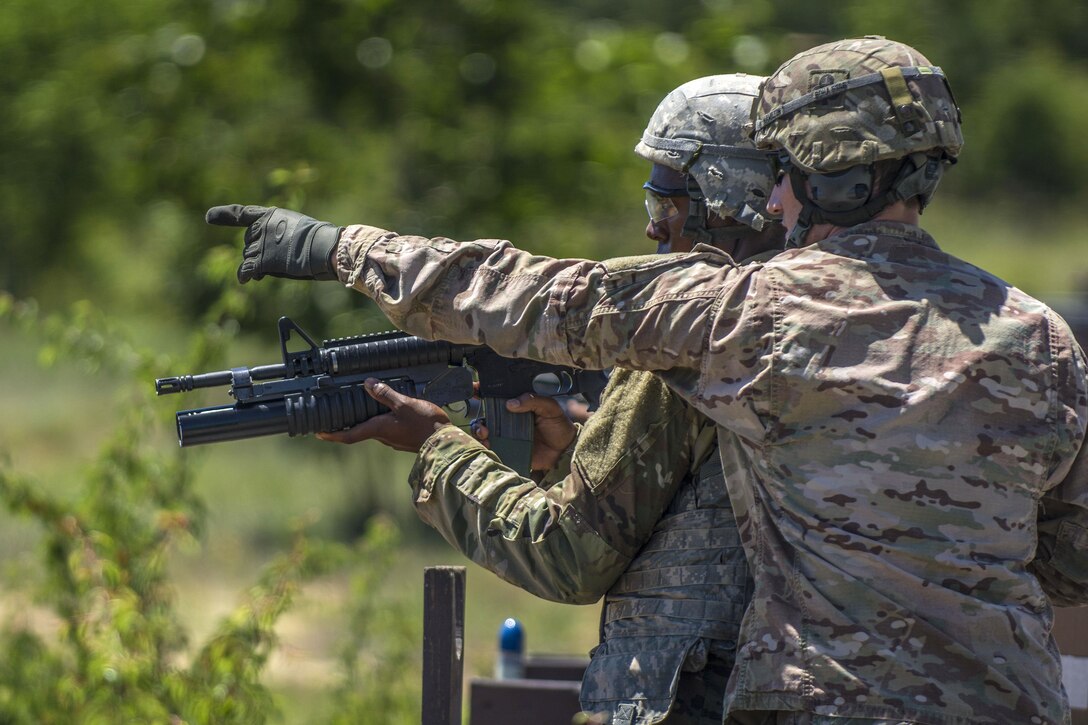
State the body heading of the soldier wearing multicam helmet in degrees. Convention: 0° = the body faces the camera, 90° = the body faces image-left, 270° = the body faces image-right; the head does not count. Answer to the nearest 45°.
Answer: approximately 135°

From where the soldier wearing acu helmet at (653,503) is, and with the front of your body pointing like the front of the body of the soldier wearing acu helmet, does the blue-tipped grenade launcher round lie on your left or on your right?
on your right

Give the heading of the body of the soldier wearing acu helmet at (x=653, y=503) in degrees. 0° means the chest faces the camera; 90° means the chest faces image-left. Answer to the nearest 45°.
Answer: approximately 90°

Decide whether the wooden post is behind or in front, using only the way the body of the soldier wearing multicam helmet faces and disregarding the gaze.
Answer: in front

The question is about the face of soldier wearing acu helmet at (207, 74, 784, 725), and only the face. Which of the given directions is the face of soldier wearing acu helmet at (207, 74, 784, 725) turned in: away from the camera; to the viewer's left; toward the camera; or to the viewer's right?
to the viewer's left

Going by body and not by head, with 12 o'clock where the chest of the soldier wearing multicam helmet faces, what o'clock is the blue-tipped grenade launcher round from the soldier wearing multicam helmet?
The blue-tipped grenade launcher round is roughly at 1 o'clock from the soldier wearing multicam helmet.

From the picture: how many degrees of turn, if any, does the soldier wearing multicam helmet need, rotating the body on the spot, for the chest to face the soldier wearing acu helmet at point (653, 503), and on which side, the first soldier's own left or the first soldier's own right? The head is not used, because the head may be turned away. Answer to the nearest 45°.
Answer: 0° — they already face them

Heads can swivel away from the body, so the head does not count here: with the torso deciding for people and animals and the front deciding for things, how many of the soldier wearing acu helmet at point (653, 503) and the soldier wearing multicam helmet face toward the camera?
0

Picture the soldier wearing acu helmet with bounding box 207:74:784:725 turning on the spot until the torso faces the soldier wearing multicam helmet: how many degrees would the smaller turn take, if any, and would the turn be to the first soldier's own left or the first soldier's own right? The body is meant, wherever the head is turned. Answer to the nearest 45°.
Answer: approximately 135° to the first soldier's own left

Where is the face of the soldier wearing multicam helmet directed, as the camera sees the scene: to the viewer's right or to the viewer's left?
to the viewer's left

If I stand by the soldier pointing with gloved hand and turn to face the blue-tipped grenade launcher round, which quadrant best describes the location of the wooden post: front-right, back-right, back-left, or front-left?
front-left

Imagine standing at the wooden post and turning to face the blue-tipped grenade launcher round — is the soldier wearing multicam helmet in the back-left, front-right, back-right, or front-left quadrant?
back-right

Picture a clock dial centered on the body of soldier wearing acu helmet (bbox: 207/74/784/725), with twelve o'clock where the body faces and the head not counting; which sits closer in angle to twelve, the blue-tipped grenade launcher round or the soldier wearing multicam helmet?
the blue-tipped grenade launcher round
